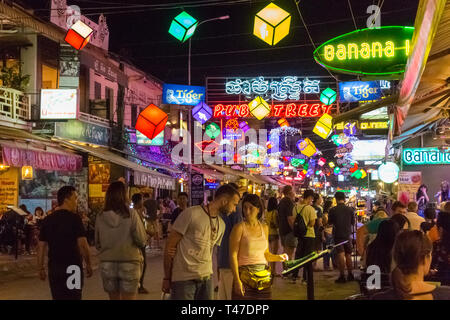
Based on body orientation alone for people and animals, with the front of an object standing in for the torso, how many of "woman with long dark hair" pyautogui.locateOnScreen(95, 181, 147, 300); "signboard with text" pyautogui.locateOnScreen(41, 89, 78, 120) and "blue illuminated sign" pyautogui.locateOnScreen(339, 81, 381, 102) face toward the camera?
2

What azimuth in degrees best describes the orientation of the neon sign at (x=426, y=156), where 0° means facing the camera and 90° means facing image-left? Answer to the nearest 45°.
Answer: approximately 0°

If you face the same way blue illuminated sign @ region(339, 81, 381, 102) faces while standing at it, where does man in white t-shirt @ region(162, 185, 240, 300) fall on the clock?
The man in white t-shirt is roughly at 12 o'clock from the blue illuminated sign.

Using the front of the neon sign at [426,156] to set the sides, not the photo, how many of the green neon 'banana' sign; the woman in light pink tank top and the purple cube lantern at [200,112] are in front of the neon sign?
2

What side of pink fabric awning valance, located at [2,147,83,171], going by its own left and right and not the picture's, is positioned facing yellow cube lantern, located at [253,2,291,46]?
front

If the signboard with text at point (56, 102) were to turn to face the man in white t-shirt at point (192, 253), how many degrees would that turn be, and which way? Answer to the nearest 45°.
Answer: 0° — it already faces them

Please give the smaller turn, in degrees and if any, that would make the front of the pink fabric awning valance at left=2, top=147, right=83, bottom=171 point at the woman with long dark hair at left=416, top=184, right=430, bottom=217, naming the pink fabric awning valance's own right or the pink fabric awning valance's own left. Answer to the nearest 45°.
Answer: approximately 45° to the pink fabric awning valance's own left

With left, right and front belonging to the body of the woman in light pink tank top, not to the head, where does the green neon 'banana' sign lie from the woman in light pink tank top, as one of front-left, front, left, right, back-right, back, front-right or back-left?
left

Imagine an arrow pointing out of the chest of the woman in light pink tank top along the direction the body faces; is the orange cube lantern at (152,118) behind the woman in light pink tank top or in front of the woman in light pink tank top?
behind
